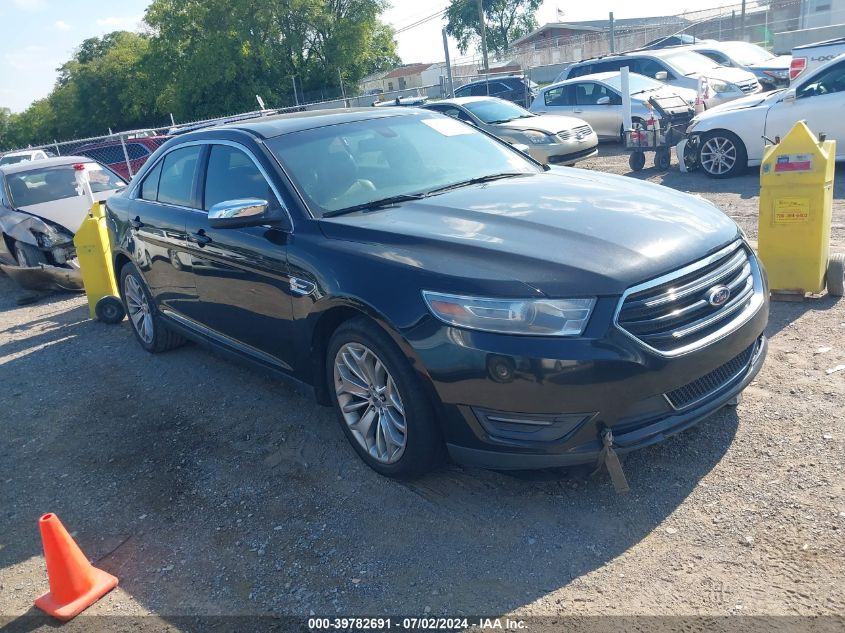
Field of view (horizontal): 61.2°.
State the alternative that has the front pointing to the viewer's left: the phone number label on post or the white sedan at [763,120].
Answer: the white sedan

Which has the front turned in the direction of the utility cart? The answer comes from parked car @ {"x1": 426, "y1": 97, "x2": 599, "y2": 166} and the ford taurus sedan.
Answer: the parked car

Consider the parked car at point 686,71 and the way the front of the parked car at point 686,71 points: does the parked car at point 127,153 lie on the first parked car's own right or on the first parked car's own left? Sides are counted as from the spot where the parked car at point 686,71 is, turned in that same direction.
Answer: on the first parked car's own right

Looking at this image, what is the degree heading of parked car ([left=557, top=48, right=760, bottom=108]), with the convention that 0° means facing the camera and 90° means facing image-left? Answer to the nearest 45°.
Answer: approximately 315°

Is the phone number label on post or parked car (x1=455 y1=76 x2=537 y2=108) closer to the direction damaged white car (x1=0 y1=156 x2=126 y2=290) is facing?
the phone number label on post

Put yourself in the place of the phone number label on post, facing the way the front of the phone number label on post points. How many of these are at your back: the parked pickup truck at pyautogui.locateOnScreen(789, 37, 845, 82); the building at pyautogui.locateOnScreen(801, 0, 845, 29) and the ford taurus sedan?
2

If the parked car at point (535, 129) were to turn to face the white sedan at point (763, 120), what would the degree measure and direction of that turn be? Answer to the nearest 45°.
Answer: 0° — it already faces it

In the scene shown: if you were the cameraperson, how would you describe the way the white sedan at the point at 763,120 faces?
facing to the left of the viewer

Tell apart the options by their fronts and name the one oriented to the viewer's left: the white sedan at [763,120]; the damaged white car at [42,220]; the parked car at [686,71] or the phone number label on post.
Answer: the white sedan

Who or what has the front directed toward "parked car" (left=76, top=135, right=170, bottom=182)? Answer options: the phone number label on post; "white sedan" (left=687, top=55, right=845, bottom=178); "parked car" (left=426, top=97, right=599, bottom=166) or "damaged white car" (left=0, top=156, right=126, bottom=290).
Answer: the white sedan

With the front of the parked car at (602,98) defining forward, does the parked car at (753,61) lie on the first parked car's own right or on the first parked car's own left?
on the first parked car's own left

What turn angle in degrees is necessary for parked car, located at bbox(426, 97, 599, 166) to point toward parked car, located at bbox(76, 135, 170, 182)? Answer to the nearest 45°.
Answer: approximately 135° to its right

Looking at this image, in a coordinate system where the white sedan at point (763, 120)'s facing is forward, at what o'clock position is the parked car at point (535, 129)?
The parked car is roughly at 1 o'clock from the white sedan.

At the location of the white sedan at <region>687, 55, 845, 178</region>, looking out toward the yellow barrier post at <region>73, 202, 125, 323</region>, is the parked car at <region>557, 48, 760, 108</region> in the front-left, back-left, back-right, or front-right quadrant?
back-right
